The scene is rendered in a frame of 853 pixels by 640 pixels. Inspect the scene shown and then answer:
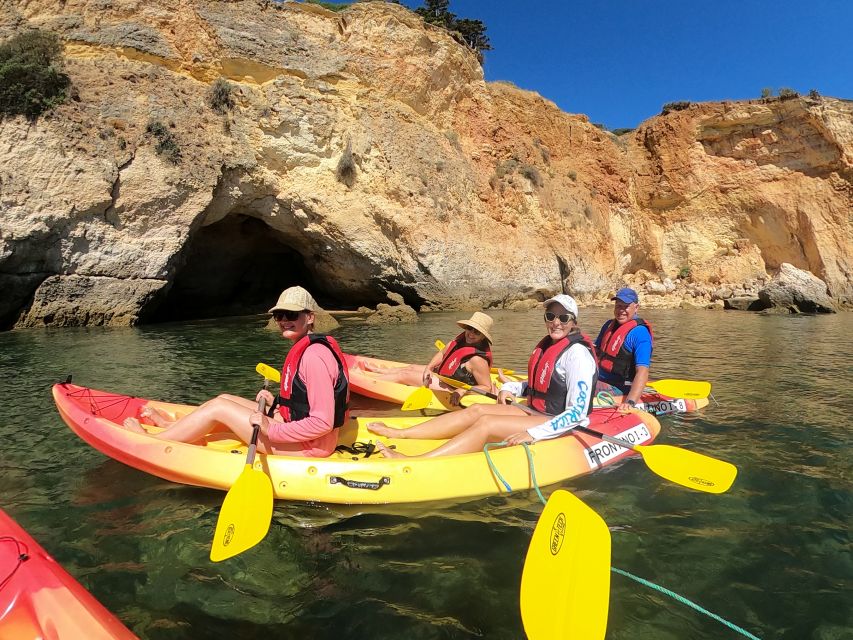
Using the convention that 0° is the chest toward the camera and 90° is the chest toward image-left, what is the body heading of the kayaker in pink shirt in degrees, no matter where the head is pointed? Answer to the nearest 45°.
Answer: approximately 90°

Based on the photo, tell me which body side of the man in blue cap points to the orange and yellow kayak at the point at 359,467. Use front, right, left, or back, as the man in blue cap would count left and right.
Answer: front

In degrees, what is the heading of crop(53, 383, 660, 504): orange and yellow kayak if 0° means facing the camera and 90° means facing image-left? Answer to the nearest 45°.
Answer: approximately 90°

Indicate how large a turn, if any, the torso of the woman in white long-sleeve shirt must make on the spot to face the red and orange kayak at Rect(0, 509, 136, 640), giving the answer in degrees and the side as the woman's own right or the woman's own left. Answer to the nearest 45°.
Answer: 0° — they already face it

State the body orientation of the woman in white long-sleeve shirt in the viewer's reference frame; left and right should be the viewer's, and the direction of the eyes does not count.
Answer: facing the viewer and to the left of the viewer

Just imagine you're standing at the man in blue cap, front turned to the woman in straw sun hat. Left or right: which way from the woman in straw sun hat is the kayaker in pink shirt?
left

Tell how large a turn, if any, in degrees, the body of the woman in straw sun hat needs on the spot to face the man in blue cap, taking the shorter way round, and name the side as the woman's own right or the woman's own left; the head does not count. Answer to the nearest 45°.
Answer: approximately 135° to the woman's own left

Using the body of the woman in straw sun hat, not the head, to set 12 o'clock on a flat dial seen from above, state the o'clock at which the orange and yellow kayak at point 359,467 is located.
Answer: The orange and yellow kayak is roughly at 11 o'clock from the woman in straw sun hat.

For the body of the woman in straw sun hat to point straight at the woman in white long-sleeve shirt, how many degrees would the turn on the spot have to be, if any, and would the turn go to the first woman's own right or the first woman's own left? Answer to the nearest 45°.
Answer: approximately 45° to the first woman's own left

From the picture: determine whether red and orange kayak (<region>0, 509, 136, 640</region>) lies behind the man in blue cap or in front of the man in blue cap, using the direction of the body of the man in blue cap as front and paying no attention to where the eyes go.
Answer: in front

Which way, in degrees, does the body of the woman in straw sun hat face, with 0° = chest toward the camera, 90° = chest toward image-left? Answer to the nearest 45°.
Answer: approximately 45°
